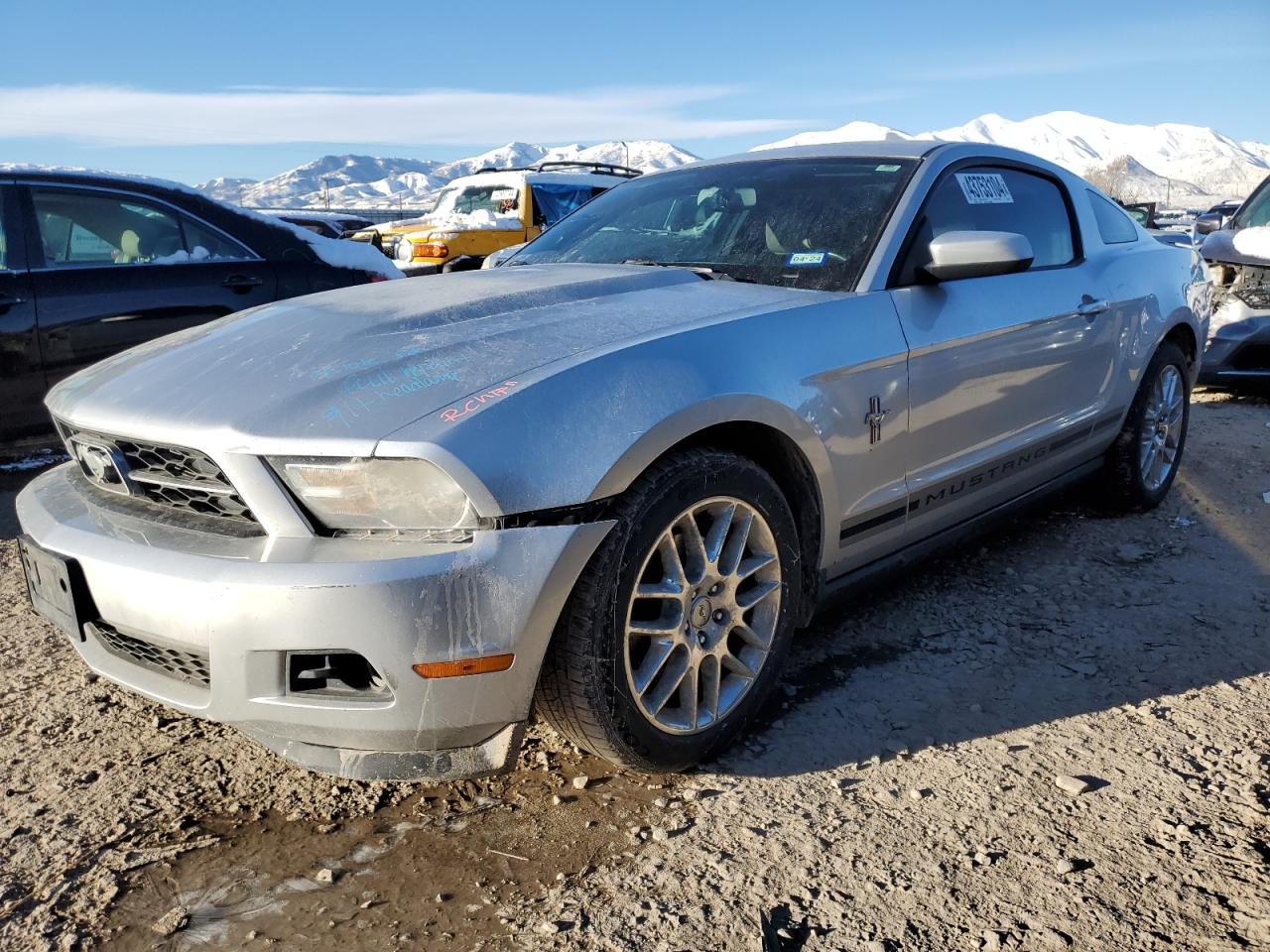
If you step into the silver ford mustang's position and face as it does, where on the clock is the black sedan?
The black sedan is roughly at 3 o'clock from the silver ford mustang.

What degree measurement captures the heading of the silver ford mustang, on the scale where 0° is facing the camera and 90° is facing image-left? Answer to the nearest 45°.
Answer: approximately 45°

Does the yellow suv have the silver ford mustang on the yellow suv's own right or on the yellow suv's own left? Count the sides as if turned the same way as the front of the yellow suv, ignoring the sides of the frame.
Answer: on the yellow suv's own left

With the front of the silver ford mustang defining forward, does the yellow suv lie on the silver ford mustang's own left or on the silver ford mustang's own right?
on the silver ford mustang's own right

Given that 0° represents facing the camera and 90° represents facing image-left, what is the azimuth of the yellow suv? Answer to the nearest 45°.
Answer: approximately 45°
